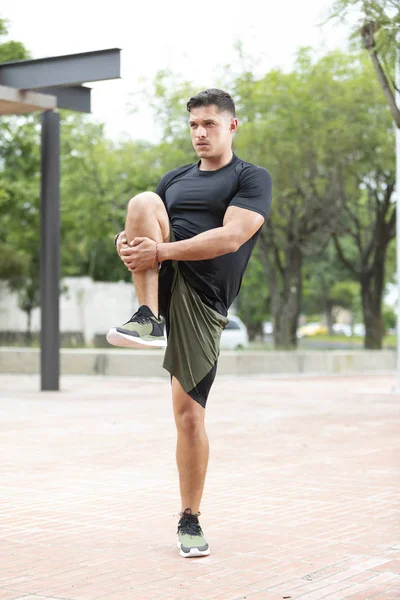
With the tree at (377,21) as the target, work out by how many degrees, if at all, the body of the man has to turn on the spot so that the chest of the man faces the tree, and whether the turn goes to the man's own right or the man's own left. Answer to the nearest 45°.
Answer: approximately 135° to the man's own right

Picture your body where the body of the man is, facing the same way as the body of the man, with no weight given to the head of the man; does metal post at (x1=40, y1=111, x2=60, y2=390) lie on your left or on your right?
on your right

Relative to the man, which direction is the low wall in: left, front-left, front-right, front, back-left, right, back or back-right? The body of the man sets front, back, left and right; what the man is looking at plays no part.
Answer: back-right

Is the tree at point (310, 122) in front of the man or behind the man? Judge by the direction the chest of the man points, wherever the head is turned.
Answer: behind

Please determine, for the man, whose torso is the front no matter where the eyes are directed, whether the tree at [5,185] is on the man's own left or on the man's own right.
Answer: on the man's own right

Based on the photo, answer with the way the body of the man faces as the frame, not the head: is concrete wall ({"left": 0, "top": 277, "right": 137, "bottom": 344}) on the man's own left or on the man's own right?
on the man's own right

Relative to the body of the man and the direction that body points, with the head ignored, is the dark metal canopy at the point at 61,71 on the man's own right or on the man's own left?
on the man's own right

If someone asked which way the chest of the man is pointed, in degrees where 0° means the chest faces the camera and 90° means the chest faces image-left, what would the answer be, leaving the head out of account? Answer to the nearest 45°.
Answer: approximately 45°

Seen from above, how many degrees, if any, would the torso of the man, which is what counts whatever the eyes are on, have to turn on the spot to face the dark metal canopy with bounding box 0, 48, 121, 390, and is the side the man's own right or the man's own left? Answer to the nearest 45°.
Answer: approximately 135° to the man's own right
